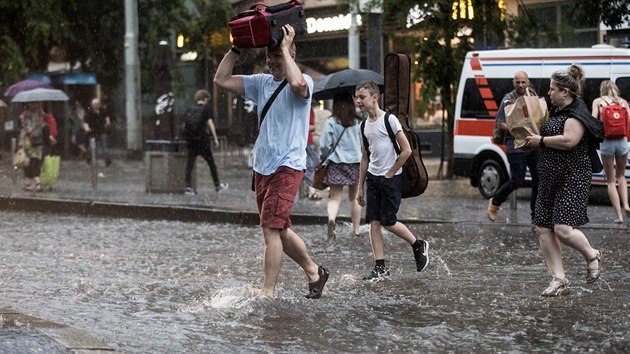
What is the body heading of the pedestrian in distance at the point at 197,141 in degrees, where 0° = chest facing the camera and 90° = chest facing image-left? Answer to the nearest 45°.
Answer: approximately 225°

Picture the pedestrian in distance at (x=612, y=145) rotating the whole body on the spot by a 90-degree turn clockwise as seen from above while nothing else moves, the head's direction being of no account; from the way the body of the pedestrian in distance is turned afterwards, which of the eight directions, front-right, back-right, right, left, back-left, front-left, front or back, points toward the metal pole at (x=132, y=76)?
back-left

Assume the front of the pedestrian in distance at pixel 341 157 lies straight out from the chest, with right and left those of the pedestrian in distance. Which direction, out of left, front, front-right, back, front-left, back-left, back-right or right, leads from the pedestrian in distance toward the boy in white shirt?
back

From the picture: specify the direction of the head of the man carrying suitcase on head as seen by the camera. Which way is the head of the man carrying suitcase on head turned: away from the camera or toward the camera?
toward the camera

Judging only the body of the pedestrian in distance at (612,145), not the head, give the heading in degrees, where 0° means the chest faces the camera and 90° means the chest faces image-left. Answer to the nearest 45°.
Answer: approximately 180°

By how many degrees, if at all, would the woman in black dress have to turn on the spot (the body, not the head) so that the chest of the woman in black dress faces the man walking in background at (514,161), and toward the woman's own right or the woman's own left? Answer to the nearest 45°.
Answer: approximately 90° to the woman's own right

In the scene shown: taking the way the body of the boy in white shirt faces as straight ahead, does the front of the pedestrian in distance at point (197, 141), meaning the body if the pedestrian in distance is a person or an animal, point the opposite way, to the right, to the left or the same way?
the opposite way

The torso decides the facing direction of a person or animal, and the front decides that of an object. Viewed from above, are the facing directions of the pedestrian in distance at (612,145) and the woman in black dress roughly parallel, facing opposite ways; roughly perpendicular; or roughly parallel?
roughly perpendicular

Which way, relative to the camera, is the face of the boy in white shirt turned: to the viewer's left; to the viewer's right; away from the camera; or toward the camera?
to the viewer's left

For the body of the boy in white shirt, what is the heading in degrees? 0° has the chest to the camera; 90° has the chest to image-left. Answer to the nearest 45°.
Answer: approximately 45°

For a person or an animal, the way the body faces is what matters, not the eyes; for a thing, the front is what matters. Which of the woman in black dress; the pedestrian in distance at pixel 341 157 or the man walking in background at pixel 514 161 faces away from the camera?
the pedestrian in distance
